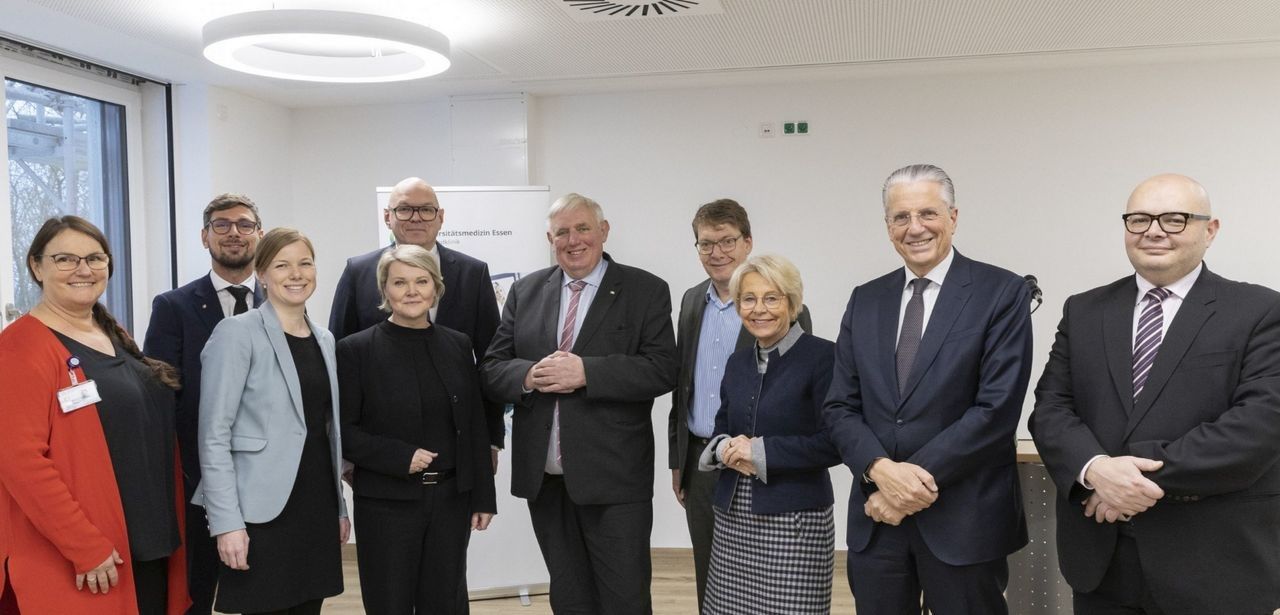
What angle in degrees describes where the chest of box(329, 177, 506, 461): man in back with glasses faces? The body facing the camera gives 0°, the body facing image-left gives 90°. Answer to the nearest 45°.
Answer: approximately 0°

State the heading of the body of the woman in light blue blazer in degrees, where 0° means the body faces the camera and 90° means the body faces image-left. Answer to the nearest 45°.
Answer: approximately 315°

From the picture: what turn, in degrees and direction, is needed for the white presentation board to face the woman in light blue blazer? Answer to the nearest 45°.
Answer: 0° — it already faces them

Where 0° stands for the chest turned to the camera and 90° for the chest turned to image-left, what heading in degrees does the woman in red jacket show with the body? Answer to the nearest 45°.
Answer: approximately 315°

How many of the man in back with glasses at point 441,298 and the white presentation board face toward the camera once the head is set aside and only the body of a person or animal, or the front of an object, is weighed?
2

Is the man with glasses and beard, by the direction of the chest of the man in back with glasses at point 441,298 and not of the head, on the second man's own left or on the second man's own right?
on the second man's own right

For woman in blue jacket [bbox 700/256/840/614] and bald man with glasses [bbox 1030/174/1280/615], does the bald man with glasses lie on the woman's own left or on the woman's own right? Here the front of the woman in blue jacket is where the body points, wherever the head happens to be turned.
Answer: on the woman's own left
